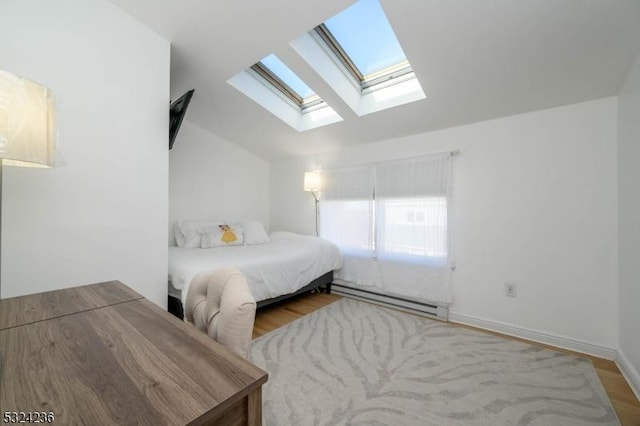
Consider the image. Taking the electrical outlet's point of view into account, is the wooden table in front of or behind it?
in front

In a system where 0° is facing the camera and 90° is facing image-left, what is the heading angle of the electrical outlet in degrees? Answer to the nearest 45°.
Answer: approximately 0°

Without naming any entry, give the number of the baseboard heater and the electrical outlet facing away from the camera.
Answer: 0

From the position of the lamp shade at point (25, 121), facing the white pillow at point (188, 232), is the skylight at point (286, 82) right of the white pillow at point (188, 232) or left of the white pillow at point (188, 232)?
right

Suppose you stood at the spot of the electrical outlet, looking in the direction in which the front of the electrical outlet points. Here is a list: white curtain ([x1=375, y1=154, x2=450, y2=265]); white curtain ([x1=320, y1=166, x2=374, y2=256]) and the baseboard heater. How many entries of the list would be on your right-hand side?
3

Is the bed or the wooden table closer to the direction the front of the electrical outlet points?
the wooden table

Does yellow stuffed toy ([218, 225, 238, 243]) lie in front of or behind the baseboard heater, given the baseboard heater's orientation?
in front

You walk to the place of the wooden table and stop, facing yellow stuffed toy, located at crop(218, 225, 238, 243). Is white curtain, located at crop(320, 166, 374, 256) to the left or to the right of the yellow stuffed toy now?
right

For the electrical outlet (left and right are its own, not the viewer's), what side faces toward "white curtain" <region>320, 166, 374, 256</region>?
right

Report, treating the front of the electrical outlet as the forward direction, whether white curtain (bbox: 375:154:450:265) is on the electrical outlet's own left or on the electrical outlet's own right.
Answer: on the electrical outlet's own right

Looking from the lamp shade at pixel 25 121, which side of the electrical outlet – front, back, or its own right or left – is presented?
front

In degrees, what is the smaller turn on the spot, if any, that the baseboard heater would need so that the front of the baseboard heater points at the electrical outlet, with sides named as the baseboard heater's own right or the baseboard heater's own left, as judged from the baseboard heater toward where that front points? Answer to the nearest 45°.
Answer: approximately 135° to the baseboard heater's own left
